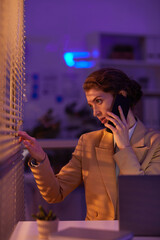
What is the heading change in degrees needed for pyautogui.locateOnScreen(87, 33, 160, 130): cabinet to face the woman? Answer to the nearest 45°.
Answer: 0° — it already faces them

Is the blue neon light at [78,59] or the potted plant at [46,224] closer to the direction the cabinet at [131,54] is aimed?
the potted plant

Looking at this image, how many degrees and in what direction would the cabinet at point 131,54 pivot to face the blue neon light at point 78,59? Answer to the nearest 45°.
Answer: approximately 90° to its right

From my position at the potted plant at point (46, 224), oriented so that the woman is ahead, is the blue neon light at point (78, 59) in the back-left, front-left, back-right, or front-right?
front-left

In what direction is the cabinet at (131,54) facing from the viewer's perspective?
toward the camera

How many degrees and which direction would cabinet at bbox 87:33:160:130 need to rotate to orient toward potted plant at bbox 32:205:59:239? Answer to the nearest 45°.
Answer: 0° — it already faces it

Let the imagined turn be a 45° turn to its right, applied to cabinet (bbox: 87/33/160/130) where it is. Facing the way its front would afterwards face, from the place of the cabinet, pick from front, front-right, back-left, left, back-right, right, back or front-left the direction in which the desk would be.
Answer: front-left
